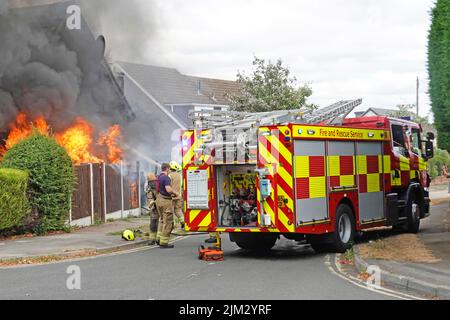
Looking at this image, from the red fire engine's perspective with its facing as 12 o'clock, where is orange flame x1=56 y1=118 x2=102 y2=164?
The orange flame is roughly at 9 o'clock from the red fire engine.

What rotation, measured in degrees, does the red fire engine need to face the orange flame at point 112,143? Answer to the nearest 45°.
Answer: approximately 90° to its left

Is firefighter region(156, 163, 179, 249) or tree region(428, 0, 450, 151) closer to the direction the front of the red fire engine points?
the tree

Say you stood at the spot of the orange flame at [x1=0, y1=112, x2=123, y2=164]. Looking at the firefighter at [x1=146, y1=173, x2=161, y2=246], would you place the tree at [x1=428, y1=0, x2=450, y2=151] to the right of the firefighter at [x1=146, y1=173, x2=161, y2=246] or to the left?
left

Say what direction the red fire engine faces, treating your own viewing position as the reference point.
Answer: facing away from the viewer and to the right of the viewer

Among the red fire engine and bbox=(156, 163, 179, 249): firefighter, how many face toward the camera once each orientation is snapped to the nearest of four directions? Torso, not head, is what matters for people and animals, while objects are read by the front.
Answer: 0

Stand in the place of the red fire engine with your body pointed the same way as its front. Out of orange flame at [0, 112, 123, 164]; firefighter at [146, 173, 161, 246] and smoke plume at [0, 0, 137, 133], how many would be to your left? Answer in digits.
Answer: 3

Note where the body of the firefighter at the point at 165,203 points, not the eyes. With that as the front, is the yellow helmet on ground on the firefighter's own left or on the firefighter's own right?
on the firefighter's own left
